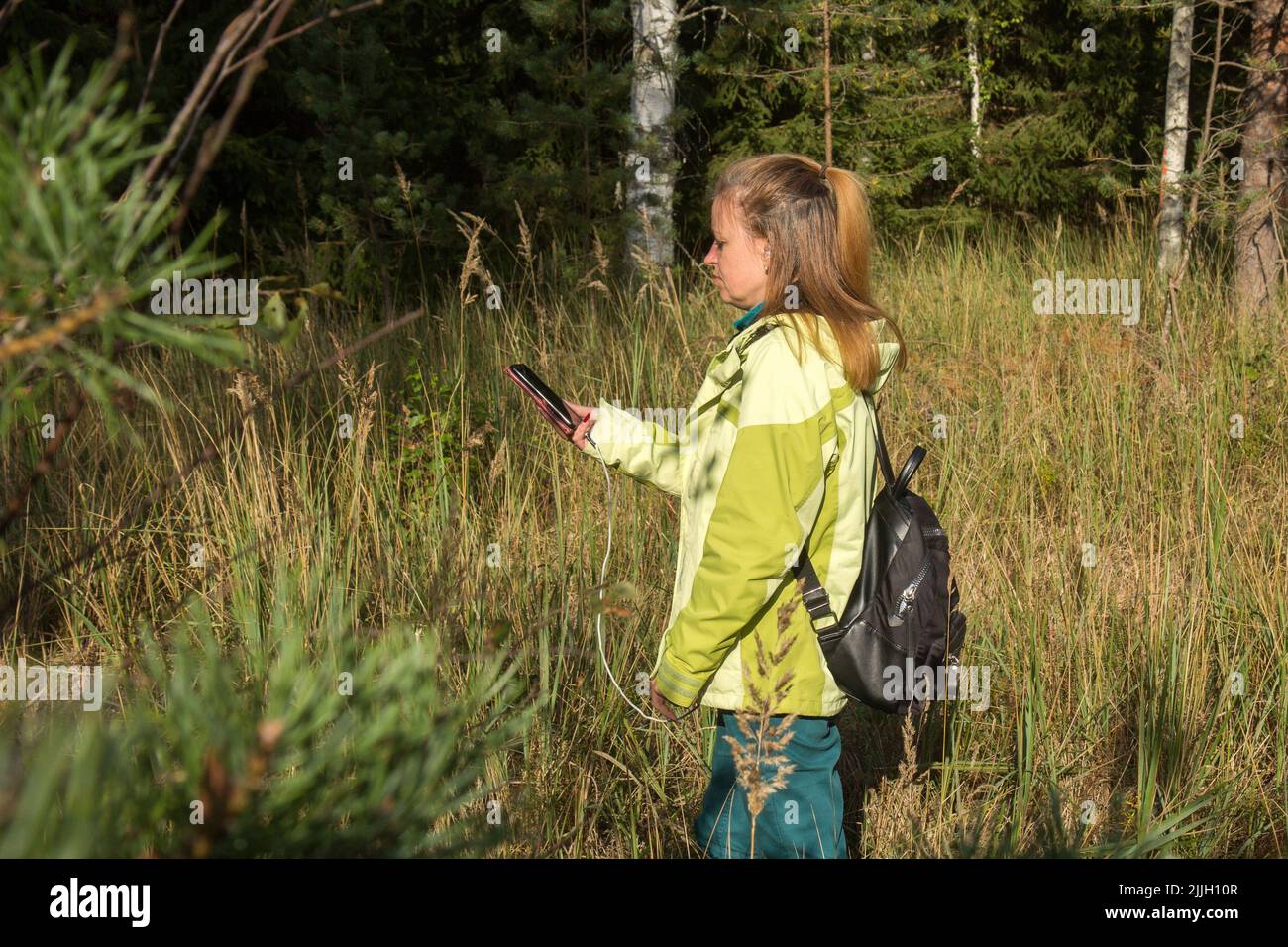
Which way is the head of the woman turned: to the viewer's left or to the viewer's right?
to the viewer's left

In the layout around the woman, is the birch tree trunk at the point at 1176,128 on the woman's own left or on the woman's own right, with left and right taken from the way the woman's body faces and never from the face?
on the woman's own right

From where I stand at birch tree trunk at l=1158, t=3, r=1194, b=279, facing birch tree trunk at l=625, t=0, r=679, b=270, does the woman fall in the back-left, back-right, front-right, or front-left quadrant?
front-left

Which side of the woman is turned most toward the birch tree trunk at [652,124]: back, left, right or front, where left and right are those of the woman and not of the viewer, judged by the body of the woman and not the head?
right

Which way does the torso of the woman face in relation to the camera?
to the viewer's left

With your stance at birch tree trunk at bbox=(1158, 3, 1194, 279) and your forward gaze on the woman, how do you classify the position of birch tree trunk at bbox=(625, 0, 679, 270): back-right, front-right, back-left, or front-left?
front-right
